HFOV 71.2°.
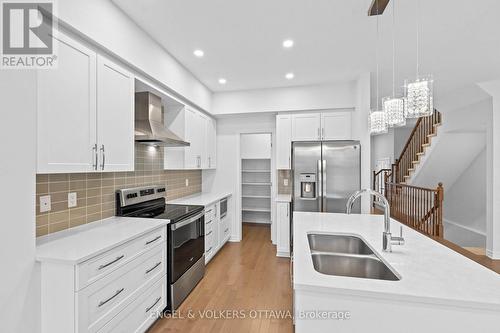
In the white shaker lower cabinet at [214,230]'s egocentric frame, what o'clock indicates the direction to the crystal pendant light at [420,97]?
The crystal pendant light is roughly at 2 o'clock from the white shaker lower cabinet.

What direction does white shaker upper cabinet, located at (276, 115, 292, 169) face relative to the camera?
toward the camera

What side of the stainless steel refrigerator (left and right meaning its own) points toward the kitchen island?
front

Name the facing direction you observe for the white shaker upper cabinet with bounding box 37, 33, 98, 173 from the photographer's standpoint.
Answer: facing the viewer and to the right of the viewer

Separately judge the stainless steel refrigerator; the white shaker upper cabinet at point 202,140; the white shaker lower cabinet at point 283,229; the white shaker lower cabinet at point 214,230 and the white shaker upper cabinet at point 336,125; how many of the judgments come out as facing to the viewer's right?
2

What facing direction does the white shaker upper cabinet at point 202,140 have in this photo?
to the viewer's right

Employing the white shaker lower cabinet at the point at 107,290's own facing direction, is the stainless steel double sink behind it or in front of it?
in front

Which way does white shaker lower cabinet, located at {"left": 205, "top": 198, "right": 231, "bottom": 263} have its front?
to the viewer's right

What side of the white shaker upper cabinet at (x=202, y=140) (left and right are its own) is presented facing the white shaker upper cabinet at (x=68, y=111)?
right

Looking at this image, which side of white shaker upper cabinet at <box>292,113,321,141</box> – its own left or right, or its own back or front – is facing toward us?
front

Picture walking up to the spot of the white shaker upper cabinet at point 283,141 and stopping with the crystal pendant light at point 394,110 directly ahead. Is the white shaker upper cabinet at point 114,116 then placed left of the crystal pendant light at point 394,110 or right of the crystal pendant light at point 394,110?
right
